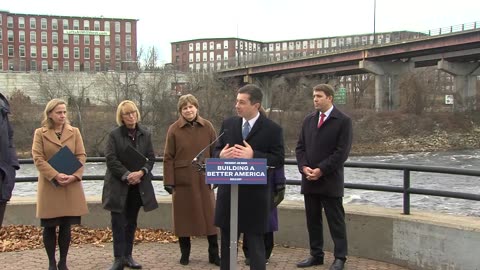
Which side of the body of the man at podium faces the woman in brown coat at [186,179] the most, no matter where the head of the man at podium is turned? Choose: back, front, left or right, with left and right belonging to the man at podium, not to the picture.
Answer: right

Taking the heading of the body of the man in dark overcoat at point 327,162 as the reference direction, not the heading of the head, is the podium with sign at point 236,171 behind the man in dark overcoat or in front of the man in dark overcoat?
in front

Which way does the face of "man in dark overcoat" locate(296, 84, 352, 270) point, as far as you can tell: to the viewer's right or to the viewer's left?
to the viewer's left

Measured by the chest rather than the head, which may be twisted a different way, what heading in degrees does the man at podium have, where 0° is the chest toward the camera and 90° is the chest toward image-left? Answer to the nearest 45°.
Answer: approximately 45°

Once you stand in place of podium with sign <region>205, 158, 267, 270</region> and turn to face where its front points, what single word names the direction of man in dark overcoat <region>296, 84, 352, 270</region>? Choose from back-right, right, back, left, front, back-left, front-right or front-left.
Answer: back-left

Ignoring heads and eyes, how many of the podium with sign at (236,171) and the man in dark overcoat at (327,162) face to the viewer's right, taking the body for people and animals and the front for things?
0

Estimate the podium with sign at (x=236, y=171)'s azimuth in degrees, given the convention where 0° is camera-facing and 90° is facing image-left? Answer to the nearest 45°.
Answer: approximately 0°
